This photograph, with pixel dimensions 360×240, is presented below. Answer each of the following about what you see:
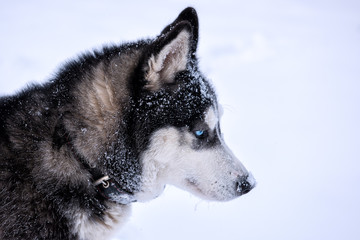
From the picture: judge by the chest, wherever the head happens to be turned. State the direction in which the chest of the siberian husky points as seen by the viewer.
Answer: to the viewer's right

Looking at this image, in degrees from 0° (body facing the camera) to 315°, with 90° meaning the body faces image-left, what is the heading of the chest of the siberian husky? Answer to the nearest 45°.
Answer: approximately 270°
